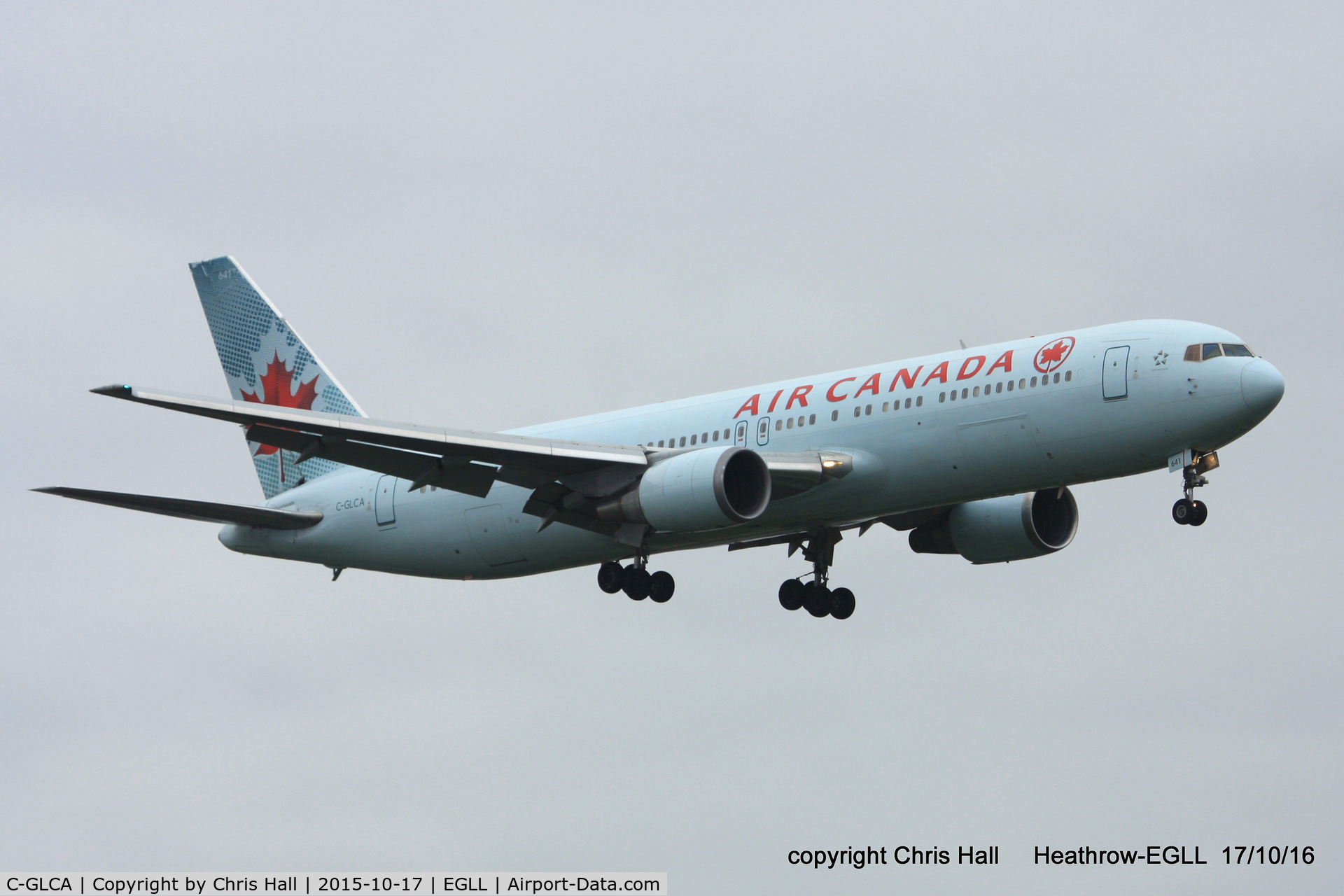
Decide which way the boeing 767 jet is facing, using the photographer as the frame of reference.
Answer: facing the viewer and to the right of the viewer
